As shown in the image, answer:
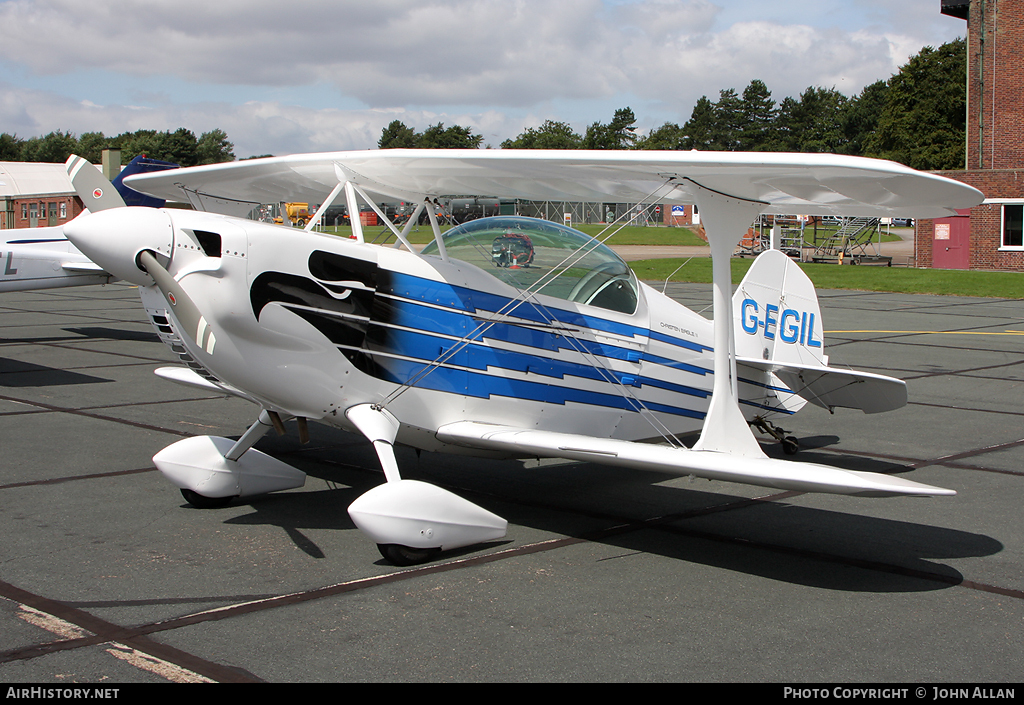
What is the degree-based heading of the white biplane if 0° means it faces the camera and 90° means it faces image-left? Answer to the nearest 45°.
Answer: approximately 45°

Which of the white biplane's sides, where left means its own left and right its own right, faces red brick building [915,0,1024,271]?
back
